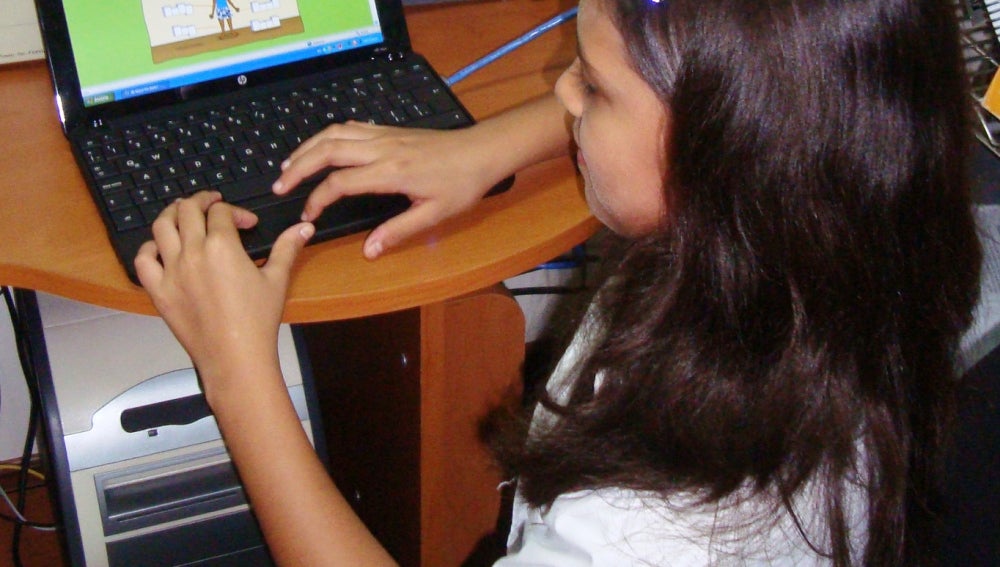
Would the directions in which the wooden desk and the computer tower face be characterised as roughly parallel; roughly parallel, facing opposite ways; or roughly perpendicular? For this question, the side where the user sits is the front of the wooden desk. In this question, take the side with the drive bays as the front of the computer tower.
roughly parallel

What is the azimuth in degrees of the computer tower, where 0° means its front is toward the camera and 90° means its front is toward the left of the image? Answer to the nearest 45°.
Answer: approximately 0°

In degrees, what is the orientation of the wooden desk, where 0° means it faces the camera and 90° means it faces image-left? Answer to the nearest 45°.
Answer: approximately 0°

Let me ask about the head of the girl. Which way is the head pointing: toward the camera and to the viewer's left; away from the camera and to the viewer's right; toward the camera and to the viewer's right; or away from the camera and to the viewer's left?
away from the camera and to the viewer's left
